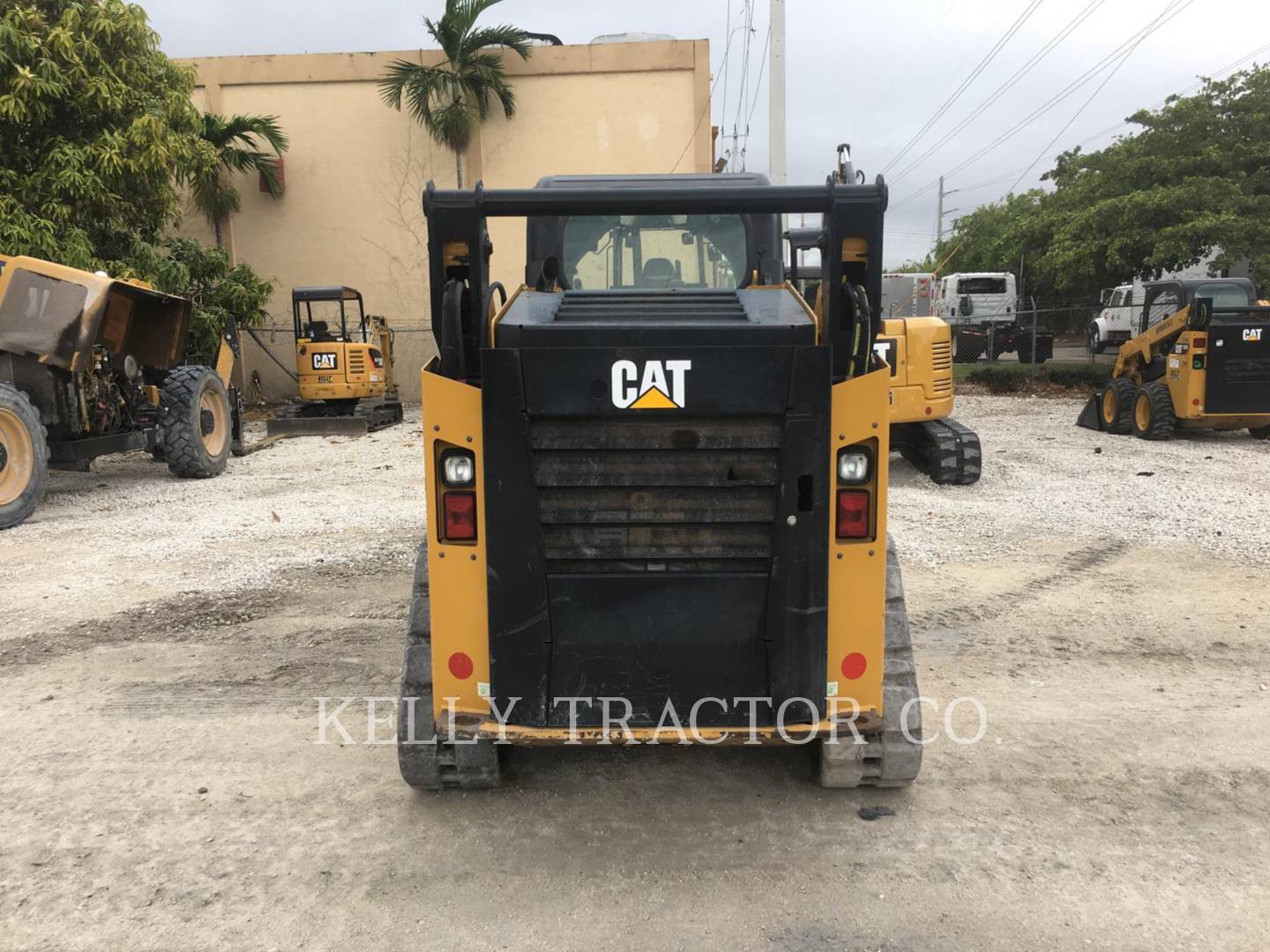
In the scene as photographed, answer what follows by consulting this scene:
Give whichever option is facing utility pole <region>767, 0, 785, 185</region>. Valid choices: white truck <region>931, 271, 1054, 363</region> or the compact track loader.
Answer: the compact track loader

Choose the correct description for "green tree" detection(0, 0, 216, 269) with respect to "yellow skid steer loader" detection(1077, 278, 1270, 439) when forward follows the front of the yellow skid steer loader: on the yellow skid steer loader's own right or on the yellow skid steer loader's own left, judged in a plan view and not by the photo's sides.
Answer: on the yellow skid steer loader's own left

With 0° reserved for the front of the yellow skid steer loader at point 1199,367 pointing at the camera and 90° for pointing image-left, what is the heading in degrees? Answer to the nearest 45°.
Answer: approximately 135°

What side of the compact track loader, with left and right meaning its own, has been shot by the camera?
back

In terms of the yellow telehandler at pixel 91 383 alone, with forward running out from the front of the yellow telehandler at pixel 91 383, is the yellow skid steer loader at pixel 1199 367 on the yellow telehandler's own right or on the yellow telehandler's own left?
on the yellow telehandler's own right

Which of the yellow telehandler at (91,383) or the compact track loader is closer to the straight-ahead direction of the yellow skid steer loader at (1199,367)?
the yellow telehandler
